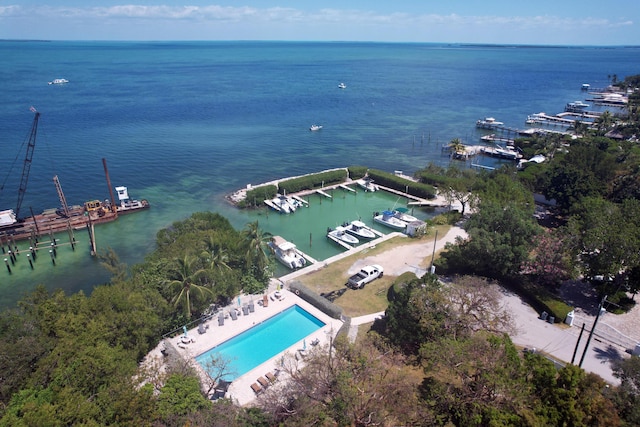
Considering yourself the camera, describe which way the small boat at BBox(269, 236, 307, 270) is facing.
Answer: facing away from the viewer and to the left of the viewer

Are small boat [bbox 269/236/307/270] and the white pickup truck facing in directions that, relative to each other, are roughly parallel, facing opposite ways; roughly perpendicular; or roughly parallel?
roughly perpendicular

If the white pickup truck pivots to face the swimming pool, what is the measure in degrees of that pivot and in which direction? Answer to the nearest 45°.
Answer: approximately 180°

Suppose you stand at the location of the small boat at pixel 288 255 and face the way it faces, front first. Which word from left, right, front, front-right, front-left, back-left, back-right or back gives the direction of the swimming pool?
back-left

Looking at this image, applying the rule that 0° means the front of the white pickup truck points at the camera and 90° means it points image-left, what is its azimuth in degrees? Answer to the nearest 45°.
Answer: approximately 225°

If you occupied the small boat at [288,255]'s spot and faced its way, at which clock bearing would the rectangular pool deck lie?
The rectangular pool deck is roughly at 8 o'clock from the small boat.

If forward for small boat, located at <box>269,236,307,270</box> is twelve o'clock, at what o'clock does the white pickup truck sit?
The white pickup truck is roughly at 6 o'clock from the small boat.

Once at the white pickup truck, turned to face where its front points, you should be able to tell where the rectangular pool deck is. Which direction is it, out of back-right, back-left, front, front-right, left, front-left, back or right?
back
